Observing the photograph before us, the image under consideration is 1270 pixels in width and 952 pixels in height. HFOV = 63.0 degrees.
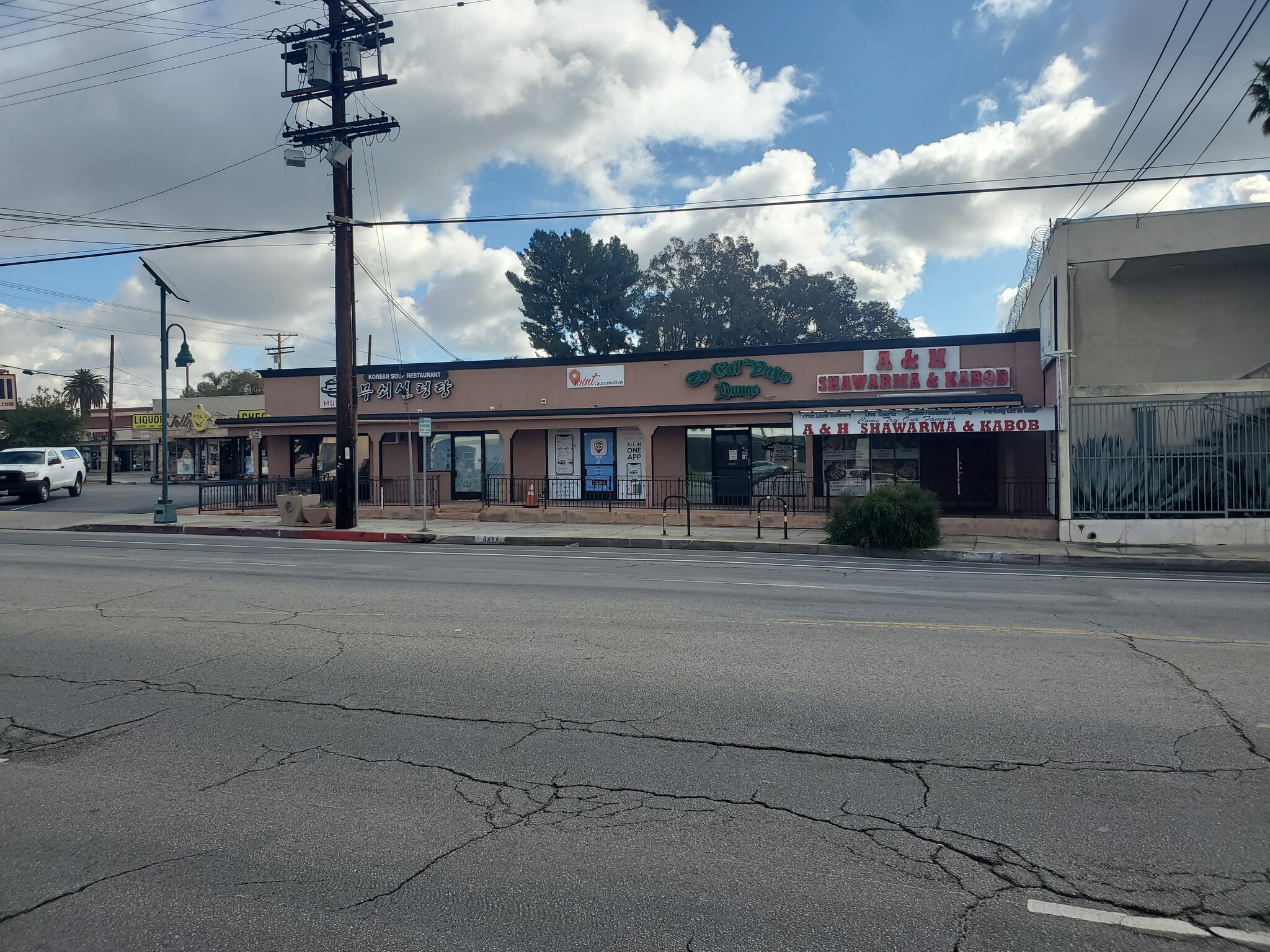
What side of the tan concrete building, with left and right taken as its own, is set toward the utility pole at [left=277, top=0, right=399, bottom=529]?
right

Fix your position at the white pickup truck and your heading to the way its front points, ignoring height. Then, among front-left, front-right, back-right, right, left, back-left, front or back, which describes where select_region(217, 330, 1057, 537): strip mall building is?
left

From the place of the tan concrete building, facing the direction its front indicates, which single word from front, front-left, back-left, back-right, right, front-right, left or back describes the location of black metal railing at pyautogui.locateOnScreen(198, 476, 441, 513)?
right

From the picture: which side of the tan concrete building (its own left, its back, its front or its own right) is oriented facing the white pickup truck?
right

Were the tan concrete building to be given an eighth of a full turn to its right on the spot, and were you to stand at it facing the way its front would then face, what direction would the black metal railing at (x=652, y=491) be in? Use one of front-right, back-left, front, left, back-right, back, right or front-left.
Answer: front-right

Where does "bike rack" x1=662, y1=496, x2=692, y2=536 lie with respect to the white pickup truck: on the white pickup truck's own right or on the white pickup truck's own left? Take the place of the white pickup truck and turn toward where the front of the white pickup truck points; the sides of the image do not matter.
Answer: on the white pickup truck's own left

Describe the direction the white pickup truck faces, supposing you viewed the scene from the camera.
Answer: facing the viewer and to the left of the viewer

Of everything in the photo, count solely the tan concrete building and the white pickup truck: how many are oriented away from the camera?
0

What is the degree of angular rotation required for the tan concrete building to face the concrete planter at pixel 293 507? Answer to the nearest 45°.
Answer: approximately 90° to its right

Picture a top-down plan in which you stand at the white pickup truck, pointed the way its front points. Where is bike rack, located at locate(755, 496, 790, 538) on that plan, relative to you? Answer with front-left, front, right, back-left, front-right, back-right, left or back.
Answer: left

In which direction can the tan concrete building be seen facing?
toward the camera
